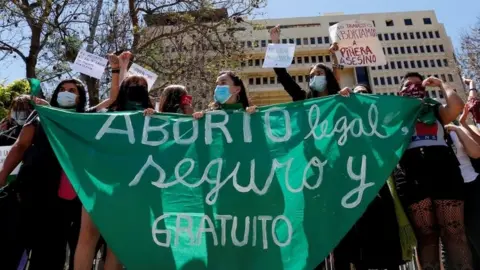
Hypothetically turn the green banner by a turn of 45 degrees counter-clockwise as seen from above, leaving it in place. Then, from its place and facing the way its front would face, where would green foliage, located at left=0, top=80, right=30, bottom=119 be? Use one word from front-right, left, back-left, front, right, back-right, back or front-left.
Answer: back

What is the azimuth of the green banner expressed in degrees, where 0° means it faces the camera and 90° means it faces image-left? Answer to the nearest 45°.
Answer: approximately 0°

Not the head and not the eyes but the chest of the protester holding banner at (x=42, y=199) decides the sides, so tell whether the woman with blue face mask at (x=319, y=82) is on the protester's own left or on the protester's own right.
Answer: on the protester's own left

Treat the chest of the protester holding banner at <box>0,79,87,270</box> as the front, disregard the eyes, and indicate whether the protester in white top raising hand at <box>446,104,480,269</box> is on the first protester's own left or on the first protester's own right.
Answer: on the first protester's own left

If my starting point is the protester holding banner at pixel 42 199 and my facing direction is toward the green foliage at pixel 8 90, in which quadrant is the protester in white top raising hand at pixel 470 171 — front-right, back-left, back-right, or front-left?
back-right
